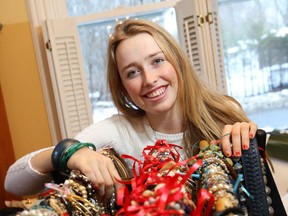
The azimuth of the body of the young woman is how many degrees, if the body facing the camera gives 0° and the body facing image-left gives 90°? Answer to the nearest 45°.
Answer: approximately 0°

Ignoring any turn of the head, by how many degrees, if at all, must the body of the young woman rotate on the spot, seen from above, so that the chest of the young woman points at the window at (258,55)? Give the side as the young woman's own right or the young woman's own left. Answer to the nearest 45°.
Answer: approximately 135° to the young woman's own left

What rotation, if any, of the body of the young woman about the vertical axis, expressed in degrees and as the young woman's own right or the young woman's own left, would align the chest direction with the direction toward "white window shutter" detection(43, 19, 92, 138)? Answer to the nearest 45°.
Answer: approximately 180°

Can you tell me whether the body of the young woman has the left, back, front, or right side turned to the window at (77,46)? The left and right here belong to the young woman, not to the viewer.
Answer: back

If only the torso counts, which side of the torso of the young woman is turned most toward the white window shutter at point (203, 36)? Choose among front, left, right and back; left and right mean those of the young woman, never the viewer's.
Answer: back
